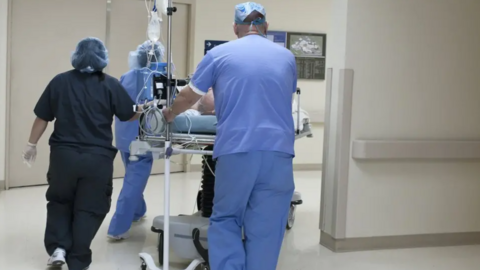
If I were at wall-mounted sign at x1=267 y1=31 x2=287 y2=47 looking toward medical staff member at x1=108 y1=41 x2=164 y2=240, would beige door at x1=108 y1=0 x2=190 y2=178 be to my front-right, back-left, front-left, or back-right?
front-right

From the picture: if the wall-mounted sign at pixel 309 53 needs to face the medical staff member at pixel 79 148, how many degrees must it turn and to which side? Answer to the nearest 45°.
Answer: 0° — it already faces them

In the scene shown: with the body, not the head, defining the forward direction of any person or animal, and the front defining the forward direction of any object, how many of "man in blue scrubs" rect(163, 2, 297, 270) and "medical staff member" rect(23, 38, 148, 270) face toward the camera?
0

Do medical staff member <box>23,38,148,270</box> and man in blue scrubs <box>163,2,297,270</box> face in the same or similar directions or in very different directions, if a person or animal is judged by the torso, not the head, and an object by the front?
same or similar directions

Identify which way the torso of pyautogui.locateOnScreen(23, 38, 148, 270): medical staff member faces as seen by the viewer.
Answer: away from the camera

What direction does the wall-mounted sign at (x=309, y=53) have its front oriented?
toward the camera

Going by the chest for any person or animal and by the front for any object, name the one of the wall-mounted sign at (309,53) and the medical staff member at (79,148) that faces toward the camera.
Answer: the wall-mounted sign

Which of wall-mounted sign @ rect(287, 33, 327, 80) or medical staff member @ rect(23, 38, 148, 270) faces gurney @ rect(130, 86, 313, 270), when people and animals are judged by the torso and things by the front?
the wall-mounted sign

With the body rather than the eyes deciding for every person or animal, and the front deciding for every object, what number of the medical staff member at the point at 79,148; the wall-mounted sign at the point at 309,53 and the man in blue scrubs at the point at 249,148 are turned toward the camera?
1

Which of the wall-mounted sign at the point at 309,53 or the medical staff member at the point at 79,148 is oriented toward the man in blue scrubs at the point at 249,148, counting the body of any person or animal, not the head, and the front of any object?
the wall-mounted sign

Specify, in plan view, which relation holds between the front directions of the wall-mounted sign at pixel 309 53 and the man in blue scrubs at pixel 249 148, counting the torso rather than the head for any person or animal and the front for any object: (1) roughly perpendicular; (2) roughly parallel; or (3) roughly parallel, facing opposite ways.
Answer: roughly parallel, facing opposite ways

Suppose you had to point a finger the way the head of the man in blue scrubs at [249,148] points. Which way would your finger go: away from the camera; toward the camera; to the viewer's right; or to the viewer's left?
away from the camera

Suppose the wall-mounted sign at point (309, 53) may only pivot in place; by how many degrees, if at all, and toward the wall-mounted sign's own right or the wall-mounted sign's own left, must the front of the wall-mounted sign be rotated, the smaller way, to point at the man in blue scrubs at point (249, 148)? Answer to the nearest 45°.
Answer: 0° — it already faces them

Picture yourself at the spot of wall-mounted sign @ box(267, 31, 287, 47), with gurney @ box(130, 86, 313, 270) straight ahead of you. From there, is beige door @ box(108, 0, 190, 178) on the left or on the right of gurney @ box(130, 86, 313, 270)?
right

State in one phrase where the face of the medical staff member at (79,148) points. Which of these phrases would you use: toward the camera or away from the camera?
away from the camera

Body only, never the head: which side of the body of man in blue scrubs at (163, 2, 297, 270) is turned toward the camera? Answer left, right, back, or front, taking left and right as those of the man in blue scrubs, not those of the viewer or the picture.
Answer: back

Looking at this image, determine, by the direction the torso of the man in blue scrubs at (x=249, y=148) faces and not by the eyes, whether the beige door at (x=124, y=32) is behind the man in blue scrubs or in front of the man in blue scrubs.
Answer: in front

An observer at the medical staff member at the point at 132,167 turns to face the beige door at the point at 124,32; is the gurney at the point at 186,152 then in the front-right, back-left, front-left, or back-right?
back-right

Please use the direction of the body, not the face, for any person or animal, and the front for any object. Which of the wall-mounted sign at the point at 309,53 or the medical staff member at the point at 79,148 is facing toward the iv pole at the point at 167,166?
the wall-mounted sign
